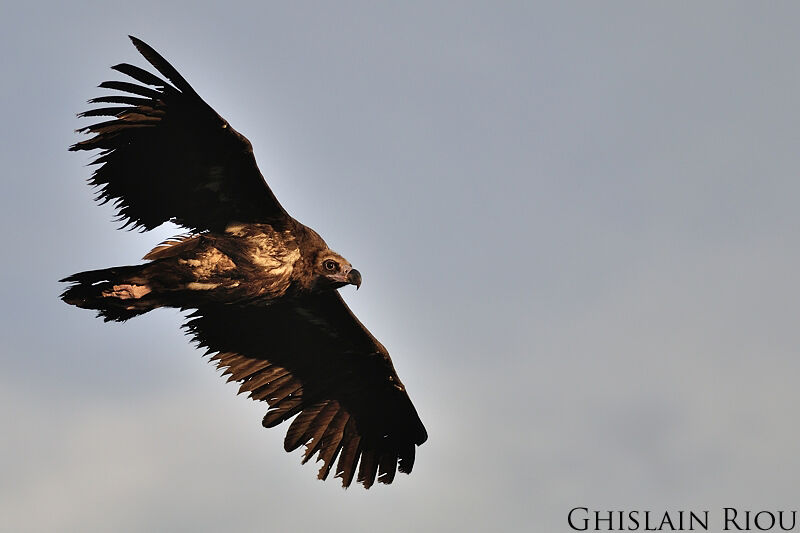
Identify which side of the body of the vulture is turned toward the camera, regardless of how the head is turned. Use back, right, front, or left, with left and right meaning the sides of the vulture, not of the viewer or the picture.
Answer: right
